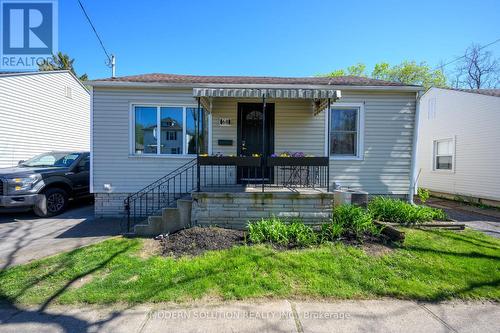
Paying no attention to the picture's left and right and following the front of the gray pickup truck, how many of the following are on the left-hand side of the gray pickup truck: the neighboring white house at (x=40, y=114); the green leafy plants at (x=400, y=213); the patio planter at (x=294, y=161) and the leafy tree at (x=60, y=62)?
2

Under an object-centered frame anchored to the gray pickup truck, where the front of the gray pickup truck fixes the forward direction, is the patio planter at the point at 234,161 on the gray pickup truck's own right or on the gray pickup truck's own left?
on the gray pickup truck's own left

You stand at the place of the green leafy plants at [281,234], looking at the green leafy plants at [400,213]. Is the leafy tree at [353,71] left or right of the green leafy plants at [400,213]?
left

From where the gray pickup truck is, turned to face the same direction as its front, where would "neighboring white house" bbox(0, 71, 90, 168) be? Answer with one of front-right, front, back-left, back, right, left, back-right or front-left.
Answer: back-right

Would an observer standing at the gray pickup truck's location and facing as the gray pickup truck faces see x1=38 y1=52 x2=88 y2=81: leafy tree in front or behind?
behind

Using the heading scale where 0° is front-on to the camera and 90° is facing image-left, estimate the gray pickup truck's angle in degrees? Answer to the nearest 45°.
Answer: approximately 45°

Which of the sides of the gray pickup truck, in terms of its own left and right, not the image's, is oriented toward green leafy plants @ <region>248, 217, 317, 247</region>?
left

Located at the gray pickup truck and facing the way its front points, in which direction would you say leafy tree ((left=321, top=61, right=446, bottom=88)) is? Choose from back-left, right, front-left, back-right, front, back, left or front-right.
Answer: back-left
